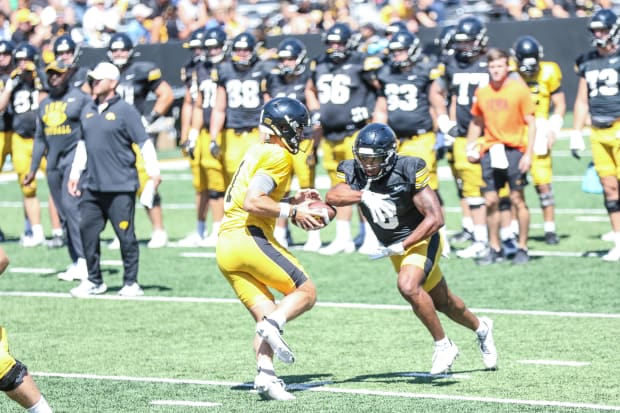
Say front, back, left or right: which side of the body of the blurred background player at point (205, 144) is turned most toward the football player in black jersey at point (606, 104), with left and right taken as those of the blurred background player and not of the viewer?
left

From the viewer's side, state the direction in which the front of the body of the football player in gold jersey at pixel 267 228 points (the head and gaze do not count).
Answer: to the viewer's right

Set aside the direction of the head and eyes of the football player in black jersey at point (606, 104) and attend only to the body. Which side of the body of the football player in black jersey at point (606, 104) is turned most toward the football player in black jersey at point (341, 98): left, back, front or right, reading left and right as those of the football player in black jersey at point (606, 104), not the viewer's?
right

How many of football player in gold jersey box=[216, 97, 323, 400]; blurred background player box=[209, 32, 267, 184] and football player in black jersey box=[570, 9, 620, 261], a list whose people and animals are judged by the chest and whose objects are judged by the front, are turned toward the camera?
2

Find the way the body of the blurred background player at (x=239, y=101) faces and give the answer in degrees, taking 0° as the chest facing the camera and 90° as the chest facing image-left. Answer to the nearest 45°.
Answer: approximately 0°

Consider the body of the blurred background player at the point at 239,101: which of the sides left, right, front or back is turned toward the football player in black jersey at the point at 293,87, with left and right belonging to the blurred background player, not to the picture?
left

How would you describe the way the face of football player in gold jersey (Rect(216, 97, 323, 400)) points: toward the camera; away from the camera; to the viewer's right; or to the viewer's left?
to the viewer's right

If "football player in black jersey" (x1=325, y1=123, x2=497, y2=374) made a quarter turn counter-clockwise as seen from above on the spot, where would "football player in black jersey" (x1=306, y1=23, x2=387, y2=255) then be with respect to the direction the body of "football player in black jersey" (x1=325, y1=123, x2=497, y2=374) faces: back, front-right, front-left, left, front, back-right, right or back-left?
back-left

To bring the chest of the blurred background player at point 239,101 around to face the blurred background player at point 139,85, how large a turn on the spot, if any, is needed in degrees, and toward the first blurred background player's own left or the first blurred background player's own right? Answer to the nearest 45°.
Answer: approximately 90° to the first blurred background player's own right

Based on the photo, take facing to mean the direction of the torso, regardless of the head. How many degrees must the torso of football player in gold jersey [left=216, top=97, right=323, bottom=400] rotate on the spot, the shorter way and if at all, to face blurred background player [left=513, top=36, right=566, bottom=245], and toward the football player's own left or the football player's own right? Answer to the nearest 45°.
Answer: approximately 45° to the football player's own left
